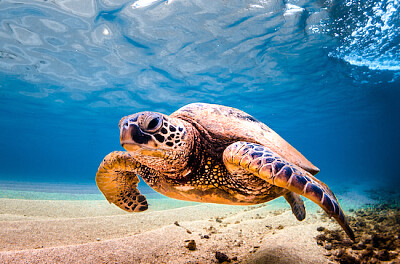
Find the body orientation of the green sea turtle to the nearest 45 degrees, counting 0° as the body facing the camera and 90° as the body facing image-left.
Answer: approximately 45°
